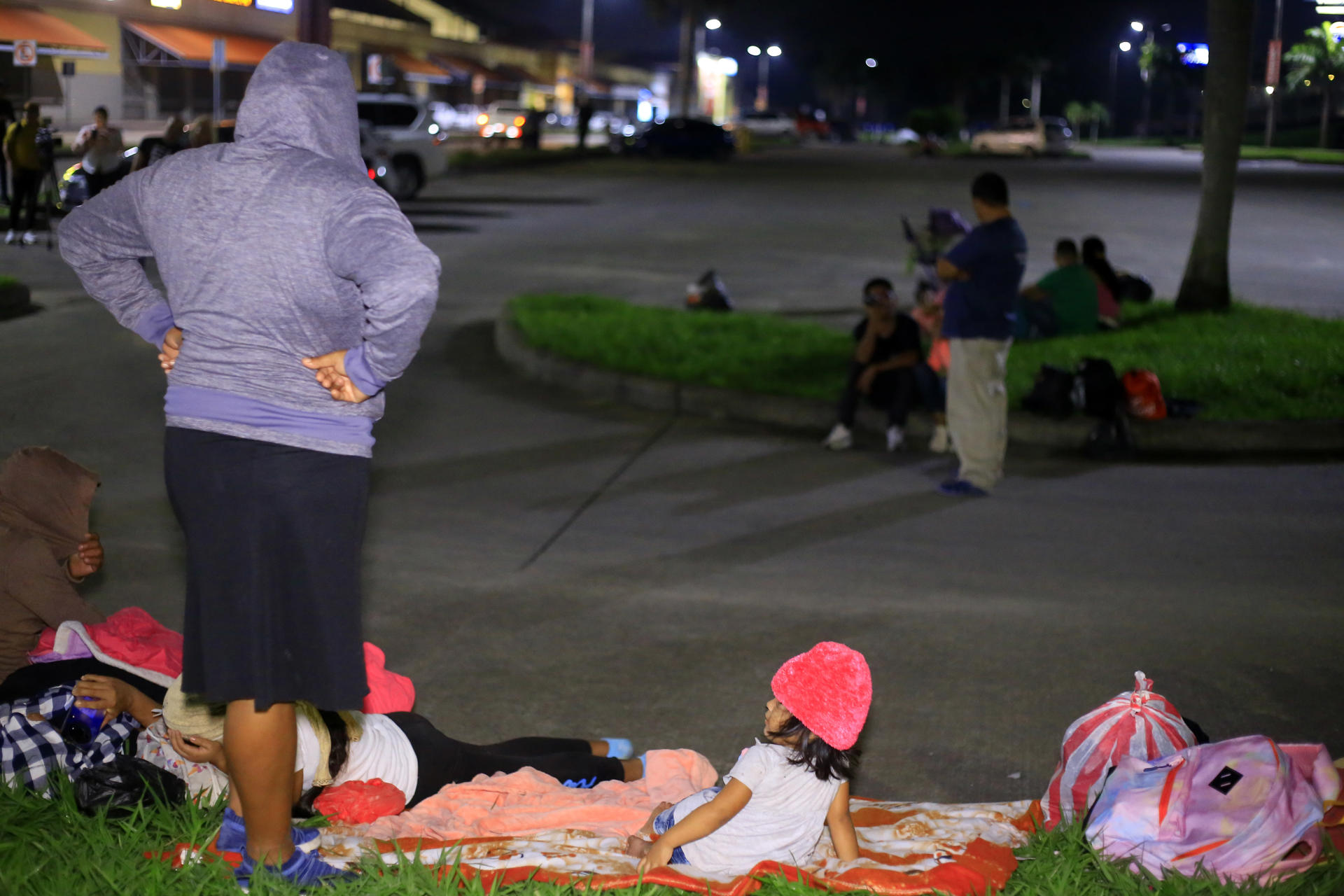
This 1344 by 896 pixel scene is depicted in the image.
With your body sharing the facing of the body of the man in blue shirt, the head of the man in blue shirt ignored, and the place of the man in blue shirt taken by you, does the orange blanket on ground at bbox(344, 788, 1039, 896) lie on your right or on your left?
on your left

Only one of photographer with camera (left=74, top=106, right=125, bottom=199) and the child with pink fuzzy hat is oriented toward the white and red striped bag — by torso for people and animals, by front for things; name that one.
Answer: the photographer with camera

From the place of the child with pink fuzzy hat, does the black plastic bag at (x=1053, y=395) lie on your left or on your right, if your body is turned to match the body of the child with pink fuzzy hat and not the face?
on your right

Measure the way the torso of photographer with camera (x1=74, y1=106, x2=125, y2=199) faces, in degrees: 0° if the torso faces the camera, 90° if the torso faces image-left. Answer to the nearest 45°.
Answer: approximately 0°

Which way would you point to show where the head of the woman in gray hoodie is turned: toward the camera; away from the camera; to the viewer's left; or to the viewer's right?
away from the camera

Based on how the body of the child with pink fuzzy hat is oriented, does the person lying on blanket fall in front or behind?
in front

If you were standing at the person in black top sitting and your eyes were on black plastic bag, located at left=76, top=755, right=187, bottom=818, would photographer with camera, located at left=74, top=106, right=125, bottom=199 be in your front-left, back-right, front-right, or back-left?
back-right

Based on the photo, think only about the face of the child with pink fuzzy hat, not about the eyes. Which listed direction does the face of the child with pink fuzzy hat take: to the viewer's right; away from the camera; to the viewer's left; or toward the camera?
to the viewer's left

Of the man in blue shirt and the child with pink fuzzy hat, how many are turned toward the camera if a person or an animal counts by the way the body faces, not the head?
0

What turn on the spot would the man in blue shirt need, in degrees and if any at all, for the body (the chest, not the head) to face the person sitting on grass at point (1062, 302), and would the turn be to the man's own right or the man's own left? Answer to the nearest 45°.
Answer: approximately 90° to the man's own right

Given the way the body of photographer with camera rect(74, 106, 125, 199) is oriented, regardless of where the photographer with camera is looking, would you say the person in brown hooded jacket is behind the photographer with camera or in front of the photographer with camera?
in front

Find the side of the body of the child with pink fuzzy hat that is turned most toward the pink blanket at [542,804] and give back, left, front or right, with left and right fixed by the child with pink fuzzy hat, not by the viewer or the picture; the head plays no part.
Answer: front

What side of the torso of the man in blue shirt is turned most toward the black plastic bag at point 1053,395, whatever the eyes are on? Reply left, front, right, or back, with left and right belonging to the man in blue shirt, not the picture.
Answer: right
